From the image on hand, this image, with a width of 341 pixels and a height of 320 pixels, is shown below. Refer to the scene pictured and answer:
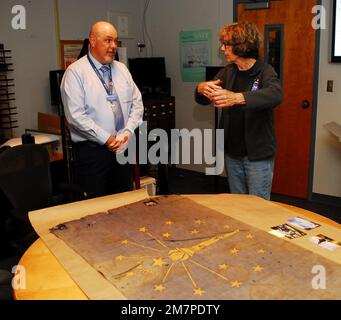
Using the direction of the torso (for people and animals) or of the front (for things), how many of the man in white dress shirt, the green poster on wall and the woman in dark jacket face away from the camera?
0

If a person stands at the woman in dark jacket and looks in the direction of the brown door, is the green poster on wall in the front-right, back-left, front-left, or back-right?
front-left

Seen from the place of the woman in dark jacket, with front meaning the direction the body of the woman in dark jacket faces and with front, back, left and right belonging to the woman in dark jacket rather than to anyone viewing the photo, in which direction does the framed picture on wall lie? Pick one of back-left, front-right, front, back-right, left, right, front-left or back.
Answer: right

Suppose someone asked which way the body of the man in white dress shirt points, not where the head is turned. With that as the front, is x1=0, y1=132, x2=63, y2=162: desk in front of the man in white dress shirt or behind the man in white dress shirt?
behind

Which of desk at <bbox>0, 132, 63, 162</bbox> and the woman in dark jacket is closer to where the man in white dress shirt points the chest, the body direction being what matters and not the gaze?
the woman in dark jacket

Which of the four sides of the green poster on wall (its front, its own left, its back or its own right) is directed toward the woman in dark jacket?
front

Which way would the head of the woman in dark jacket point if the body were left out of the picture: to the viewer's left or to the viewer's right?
to the viewer's left

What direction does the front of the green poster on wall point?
toward the camera

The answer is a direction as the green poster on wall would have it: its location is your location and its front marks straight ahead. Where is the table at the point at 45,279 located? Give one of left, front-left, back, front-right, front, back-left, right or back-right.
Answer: front

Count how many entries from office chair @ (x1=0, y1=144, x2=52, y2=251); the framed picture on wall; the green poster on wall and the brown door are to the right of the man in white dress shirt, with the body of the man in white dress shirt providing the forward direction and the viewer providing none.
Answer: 1

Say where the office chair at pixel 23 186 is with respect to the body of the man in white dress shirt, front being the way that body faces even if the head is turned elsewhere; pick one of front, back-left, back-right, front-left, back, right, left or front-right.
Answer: right

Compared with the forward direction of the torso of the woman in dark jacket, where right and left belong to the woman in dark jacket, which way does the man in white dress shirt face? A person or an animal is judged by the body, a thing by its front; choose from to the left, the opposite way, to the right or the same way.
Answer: to the left

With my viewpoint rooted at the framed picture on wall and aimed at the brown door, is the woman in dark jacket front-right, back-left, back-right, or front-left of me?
front-right

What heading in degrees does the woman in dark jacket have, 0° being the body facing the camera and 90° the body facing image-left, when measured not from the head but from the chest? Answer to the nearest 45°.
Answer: approximately 45°
